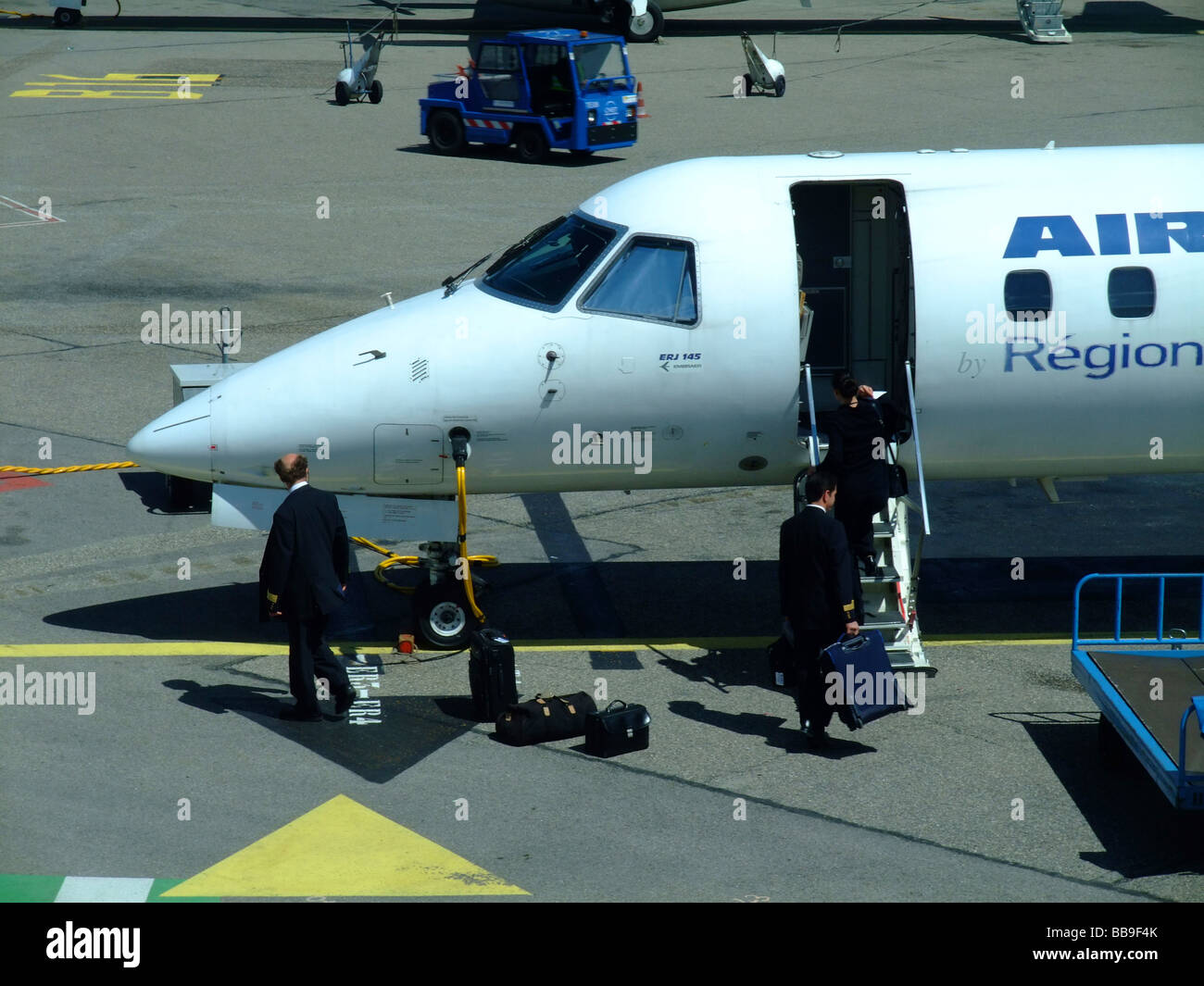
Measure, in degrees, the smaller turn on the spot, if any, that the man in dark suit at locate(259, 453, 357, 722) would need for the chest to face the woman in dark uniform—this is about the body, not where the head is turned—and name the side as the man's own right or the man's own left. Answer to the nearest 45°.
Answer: approximately 135° to the man's own right

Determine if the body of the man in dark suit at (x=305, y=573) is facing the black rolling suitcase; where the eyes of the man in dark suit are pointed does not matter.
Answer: no

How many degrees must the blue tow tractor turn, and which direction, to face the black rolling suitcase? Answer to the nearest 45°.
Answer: approximately 45° to its right

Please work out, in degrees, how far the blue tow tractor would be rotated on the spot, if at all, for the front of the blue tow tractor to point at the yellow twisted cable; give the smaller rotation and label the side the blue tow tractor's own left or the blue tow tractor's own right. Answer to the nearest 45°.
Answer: approximately 45° to the blue tow tractor's own right

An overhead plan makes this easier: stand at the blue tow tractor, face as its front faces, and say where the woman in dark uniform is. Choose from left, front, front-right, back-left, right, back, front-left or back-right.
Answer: front-right

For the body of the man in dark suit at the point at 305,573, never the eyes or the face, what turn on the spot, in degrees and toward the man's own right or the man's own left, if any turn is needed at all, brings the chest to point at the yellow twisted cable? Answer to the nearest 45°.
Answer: approximately 45° to the man's own right

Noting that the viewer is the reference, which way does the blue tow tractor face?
facing the viewer and to the right of the viewer

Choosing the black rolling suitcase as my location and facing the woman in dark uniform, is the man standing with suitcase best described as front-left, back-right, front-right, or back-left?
front-right

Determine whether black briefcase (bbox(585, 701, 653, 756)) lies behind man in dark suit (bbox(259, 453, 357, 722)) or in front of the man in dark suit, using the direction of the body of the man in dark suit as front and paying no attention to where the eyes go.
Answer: behind

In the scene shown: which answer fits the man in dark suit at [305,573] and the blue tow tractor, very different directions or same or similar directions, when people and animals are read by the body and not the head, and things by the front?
very different directions

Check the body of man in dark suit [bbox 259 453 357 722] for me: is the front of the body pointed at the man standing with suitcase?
no

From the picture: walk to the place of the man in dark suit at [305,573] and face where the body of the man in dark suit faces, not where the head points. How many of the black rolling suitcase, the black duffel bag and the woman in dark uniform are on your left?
0

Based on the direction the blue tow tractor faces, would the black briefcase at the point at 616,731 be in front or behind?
in front

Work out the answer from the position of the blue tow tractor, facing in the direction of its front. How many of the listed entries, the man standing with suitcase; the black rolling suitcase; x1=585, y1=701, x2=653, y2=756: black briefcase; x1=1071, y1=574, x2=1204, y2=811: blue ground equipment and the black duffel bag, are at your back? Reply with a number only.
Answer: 0

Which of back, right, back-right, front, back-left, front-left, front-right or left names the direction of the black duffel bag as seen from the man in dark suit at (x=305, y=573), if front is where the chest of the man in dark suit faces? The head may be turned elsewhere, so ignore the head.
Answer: back-right

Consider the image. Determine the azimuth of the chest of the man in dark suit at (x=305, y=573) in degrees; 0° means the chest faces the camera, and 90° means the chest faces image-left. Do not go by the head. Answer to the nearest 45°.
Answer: approximately 135°
